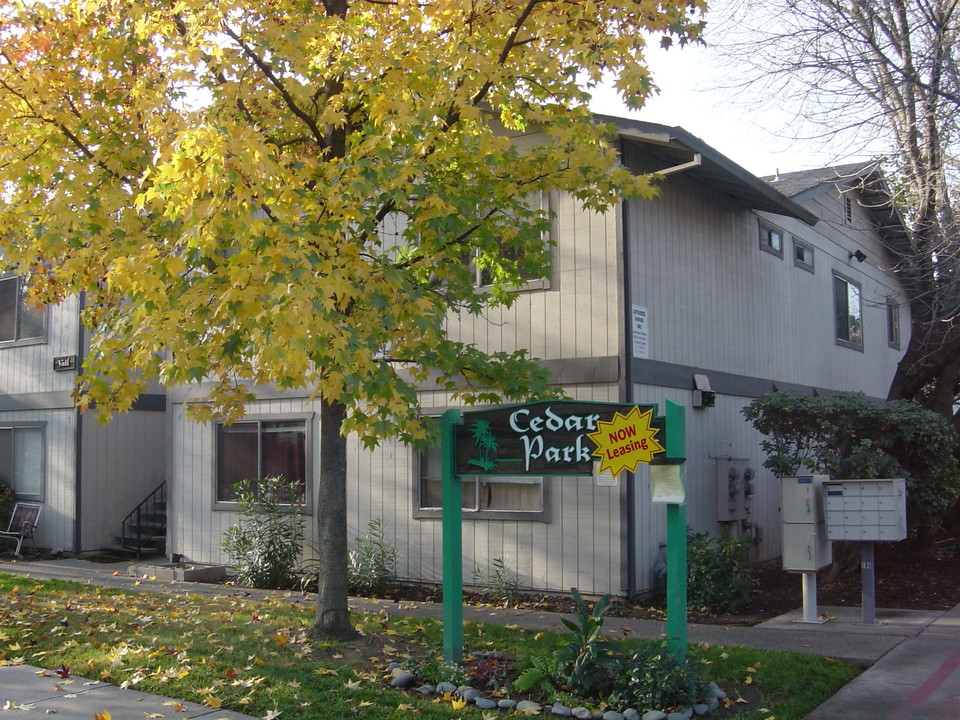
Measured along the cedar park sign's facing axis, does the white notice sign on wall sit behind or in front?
behind

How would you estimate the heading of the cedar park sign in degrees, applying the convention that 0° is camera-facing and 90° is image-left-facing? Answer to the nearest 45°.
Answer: approximately 0°

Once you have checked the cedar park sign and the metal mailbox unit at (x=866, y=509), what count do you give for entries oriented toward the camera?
2

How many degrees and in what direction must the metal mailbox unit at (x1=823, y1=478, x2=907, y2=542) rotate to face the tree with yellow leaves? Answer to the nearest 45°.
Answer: approximately 45° to its right

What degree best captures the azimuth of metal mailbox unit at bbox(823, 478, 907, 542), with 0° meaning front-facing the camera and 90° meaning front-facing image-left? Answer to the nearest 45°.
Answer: approximately 0°

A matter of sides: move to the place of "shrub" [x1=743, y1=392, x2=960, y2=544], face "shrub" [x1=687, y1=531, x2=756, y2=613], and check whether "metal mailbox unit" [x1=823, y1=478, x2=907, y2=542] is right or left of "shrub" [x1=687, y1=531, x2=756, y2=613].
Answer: left
